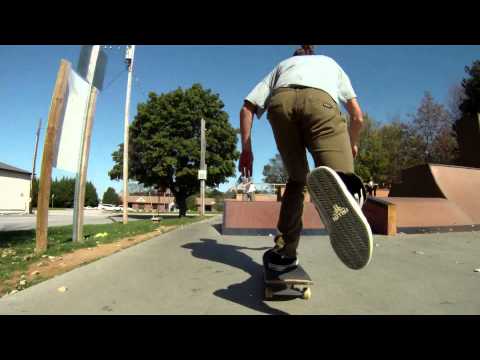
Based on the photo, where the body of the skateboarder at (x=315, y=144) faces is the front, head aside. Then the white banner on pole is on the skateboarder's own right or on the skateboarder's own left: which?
on the skateboarder's own left

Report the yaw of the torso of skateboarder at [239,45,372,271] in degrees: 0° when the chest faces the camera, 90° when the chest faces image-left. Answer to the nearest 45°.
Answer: approximately 180°

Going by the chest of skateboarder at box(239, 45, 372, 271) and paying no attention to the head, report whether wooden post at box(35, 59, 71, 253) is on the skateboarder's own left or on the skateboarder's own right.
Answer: on the skateboarder's own left

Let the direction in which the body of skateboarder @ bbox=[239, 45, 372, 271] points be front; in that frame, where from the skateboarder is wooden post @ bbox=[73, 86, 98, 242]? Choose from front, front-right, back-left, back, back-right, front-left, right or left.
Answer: front-left

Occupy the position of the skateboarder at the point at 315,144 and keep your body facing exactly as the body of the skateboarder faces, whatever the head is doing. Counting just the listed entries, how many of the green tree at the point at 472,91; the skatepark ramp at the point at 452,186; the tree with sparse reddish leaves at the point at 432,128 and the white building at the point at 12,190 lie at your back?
0

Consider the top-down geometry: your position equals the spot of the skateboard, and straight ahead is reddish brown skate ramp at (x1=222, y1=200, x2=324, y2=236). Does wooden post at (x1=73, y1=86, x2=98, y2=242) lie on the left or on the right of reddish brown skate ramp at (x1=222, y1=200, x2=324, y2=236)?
left

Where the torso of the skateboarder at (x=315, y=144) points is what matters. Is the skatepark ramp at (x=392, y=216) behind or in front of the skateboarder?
in front

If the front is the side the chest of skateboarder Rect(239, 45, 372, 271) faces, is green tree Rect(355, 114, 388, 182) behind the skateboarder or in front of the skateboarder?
in front

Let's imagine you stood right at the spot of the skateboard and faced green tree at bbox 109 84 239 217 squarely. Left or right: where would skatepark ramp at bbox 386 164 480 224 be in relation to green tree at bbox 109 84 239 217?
right

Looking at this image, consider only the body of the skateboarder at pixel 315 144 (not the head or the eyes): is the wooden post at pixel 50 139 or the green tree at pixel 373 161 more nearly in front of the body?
the green tree

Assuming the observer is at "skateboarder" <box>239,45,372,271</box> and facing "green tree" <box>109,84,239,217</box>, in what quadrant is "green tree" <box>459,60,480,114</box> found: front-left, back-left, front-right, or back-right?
front-right

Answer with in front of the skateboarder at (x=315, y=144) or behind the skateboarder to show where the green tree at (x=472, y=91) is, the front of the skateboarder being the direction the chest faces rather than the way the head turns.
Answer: in front

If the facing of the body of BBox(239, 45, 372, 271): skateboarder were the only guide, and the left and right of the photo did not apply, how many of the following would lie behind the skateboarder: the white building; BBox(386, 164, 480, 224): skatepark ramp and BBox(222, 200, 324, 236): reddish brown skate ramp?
0
